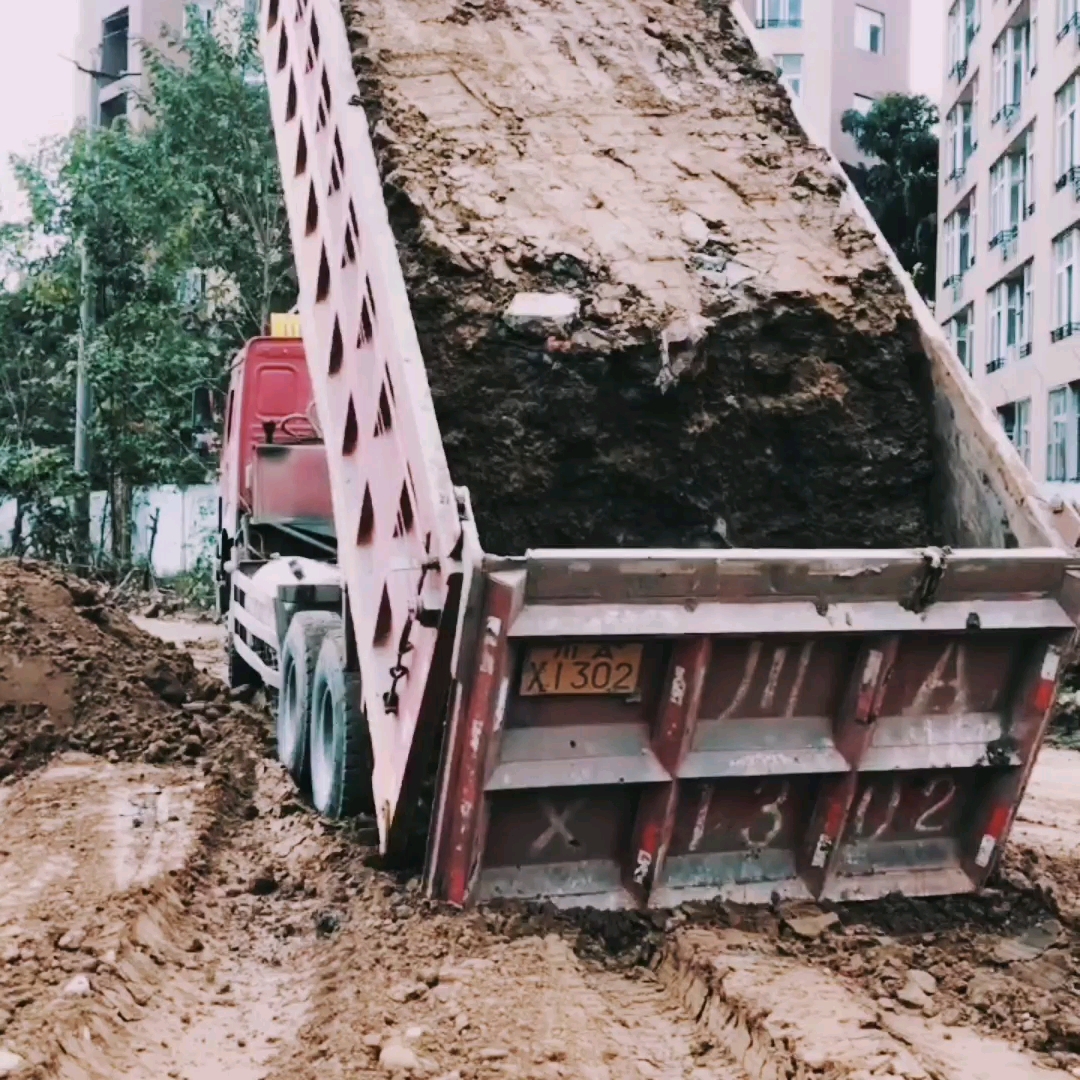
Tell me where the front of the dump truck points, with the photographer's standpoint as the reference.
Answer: facing away from the viewer and to the left of the viewer

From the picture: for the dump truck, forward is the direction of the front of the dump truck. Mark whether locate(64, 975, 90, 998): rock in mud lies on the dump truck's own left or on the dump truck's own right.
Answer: on the dump truck's own left

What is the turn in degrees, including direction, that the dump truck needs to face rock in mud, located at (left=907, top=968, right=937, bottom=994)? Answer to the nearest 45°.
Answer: approximately 180°

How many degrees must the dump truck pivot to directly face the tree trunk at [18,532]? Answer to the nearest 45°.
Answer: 0° — it already faces it

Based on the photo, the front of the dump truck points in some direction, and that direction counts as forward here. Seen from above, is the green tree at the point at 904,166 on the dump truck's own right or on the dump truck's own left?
on the dump truck's own right

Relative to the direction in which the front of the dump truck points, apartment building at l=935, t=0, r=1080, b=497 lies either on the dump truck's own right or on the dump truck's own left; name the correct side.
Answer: on the dump truck's own right

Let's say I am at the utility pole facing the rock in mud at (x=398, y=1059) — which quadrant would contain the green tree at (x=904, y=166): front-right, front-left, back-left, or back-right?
back-left
